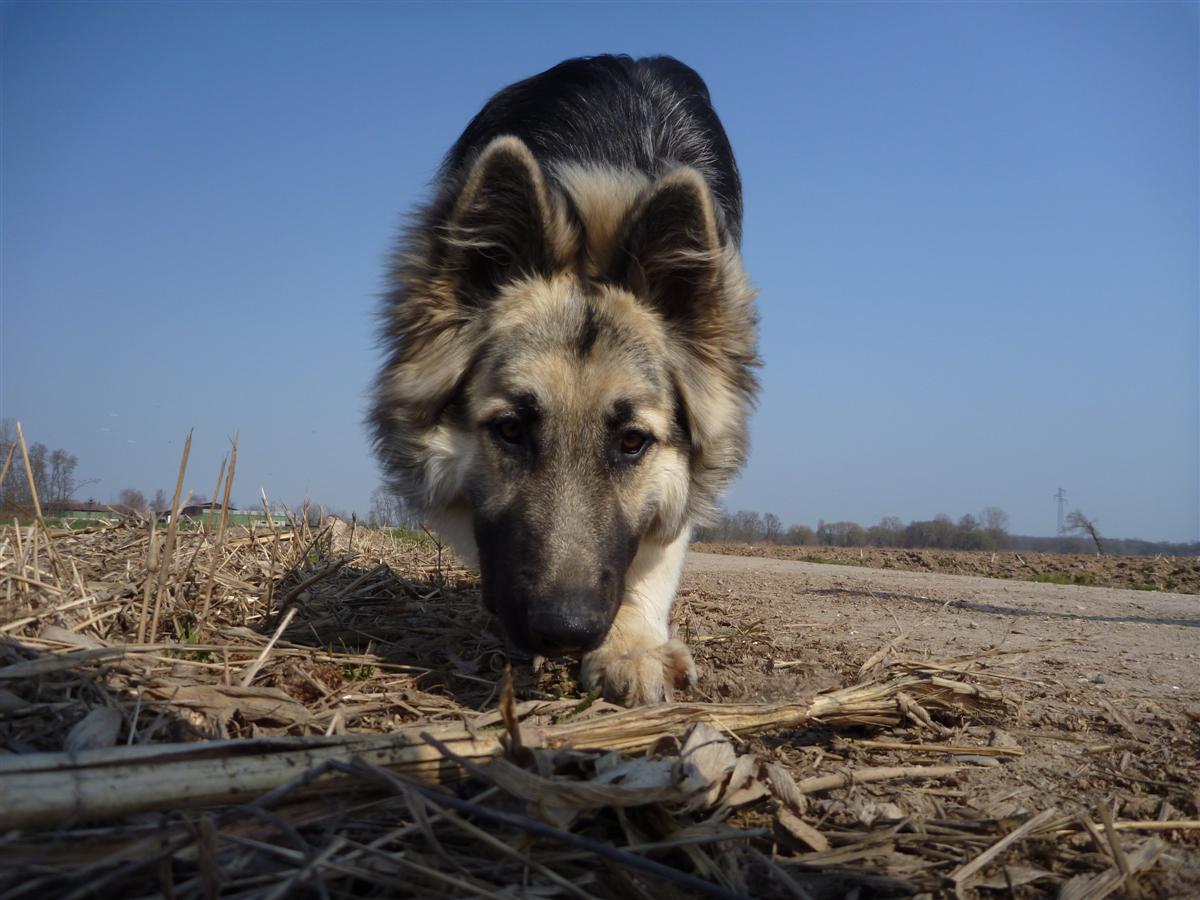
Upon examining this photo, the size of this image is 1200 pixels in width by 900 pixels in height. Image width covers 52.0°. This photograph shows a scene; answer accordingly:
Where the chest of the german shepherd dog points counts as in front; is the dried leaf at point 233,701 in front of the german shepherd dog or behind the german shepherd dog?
in front

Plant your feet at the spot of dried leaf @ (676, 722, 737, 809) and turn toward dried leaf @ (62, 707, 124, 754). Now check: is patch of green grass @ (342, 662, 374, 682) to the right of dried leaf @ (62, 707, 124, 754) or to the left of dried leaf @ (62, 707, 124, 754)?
right

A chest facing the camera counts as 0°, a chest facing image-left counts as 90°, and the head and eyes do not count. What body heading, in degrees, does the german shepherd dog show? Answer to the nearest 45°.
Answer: approximately 0°

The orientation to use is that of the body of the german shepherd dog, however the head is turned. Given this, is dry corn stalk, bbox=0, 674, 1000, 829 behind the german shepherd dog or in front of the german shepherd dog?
in front

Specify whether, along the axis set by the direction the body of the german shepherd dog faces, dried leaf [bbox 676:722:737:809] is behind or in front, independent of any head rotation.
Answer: in front

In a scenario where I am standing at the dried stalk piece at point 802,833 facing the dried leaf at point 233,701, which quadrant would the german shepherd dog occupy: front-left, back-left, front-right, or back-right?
front-right
